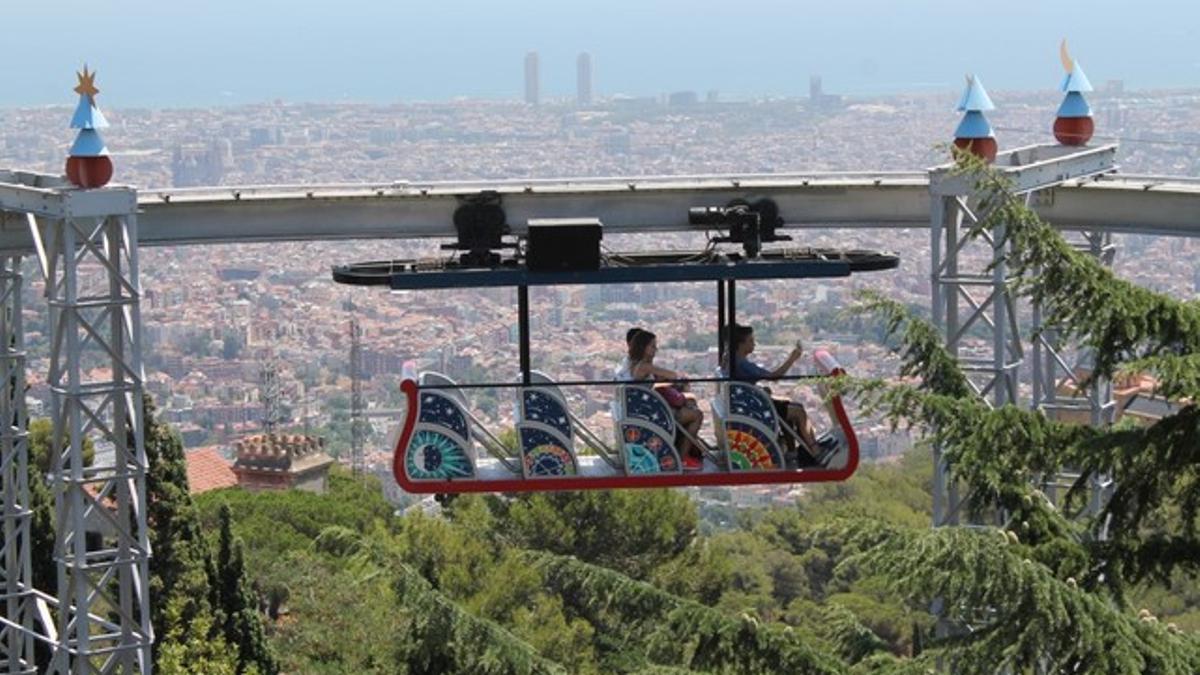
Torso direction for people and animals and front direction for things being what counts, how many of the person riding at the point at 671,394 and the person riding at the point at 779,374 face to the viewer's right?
2

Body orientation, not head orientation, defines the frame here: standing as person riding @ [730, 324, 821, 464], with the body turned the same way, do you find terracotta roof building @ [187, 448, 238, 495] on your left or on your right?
on your left

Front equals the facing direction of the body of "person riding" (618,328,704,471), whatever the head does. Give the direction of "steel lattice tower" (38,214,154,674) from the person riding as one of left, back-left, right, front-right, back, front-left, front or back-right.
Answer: back

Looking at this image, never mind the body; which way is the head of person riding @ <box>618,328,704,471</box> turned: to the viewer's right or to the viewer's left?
to the viewer's right

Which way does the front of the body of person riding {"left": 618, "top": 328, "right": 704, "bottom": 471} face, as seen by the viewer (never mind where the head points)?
to the viewer's right

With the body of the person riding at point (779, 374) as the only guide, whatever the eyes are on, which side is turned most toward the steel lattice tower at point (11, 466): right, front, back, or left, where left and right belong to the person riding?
back

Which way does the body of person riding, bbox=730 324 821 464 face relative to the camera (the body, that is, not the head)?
to the viewer's right

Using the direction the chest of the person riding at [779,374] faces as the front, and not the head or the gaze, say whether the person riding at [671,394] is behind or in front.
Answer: behind

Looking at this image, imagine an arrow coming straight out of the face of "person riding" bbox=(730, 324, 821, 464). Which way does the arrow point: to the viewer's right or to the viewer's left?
to the viewer's right
